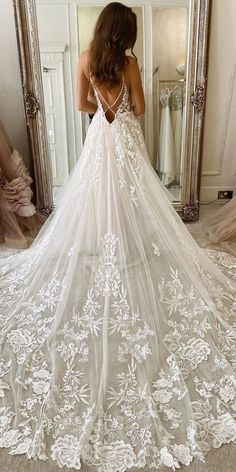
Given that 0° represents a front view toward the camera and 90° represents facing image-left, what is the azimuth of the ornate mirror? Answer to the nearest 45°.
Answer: approximately 0°

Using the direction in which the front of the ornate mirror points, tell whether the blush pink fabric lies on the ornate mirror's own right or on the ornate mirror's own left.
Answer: on the ornate mirror's own right
